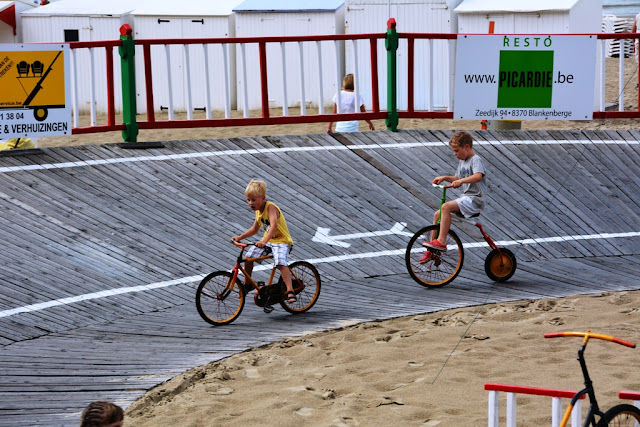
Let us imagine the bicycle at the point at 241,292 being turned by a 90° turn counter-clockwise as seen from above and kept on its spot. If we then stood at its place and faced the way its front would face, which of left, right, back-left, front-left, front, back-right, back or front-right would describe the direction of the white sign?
left

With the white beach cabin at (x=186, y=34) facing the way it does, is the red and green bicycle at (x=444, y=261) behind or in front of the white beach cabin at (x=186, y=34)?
in front

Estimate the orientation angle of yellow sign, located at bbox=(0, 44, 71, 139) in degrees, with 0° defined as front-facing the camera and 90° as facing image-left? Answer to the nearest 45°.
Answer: approximately 0°

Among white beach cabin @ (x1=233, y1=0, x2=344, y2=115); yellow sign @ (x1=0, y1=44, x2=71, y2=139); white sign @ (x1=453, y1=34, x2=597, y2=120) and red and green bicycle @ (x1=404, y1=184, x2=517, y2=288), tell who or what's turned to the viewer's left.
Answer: the red and green bicycle

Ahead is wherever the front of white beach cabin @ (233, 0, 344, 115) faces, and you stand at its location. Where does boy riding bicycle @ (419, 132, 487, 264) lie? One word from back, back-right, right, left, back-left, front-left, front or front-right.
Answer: front

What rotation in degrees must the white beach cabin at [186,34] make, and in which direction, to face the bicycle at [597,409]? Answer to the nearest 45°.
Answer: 0° — it already faces it

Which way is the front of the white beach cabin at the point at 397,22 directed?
toward the camera

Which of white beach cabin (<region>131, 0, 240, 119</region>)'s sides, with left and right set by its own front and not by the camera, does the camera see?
front

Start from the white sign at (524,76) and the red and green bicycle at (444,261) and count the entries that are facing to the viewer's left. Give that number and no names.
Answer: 1

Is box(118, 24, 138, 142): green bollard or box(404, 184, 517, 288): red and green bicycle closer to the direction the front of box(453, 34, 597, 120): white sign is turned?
the red and green bicycle

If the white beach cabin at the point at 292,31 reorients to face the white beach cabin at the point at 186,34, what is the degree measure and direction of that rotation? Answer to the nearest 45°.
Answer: approximately 90° to its right

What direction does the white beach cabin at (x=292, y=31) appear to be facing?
toward the camera

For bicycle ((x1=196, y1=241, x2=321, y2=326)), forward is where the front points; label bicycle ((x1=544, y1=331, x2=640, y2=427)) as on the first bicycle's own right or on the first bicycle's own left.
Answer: on the first bicycle's own left

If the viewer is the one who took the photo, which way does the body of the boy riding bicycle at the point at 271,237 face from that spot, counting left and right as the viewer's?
facing the viewer and to the left of the viewer

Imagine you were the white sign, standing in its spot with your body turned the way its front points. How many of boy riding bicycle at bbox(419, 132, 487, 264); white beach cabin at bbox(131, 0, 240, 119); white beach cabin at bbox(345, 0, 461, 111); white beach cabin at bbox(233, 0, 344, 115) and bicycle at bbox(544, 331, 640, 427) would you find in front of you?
2

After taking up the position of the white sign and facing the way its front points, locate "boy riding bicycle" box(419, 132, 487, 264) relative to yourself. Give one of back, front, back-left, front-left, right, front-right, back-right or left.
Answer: front

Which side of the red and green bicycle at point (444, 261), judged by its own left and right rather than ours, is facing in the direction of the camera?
left

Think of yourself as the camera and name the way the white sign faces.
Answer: facing the viewer

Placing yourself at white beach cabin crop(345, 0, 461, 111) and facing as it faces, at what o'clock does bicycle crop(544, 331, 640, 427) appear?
The bicycle is roughly at 12 o'clock from the white beach cabin.
